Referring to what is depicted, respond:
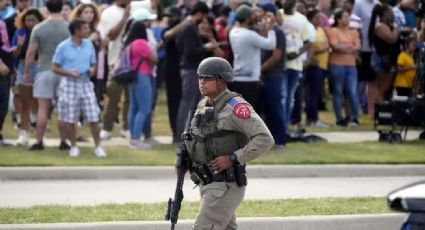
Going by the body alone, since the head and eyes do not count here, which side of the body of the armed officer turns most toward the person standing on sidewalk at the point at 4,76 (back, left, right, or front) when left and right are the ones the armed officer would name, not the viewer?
right

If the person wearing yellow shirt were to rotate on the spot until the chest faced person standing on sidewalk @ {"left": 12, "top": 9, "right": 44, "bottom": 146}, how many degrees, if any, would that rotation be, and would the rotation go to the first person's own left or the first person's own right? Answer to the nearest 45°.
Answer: approximately 135° to the first person's own right

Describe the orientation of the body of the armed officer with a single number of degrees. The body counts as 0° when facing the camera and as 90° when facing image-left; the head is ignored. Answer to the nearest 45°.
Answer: approximately 45°
